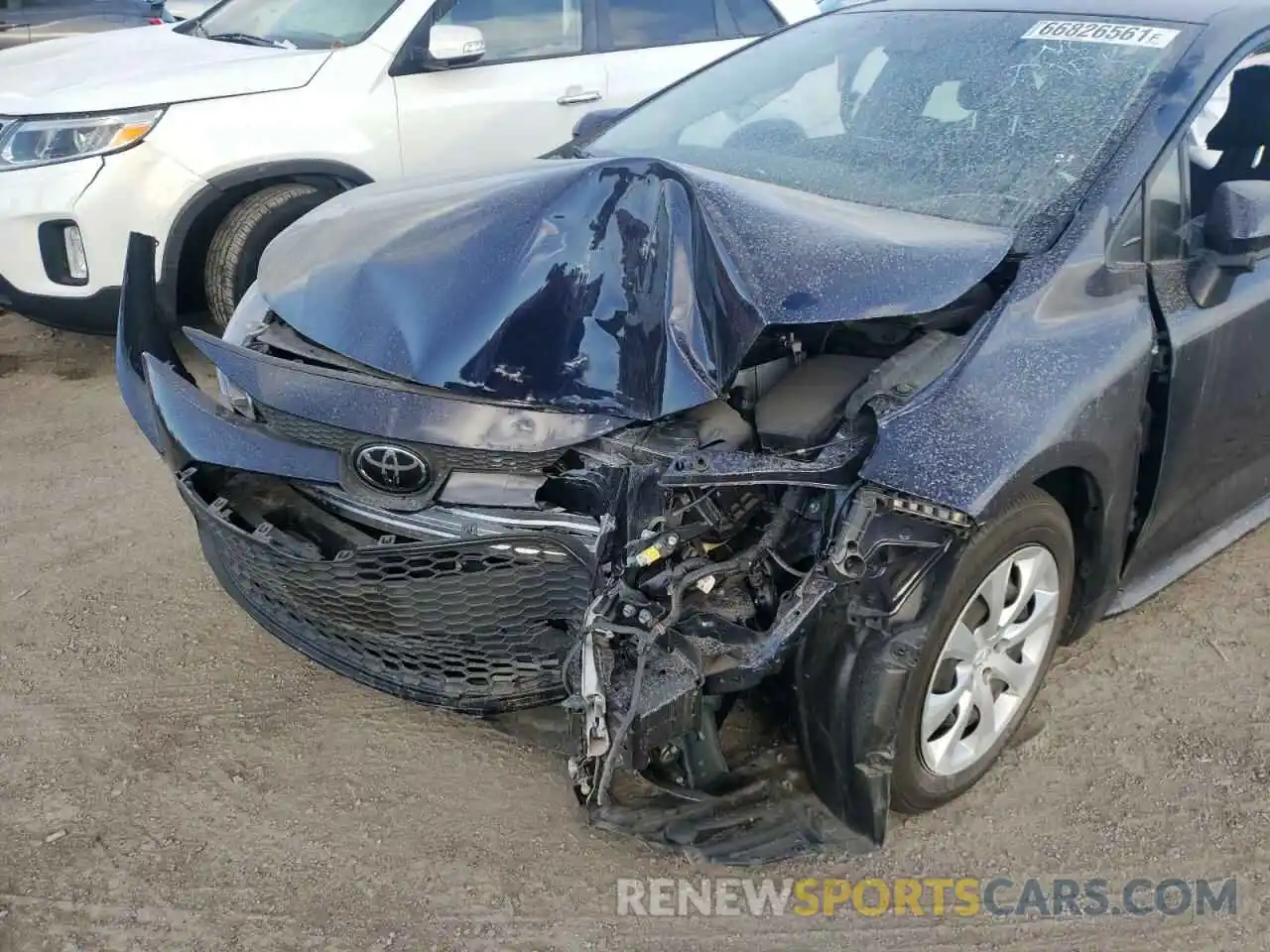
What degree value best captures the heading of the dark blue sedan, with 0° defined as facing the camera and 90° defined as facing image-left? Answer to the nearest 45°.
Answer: approximately 45°

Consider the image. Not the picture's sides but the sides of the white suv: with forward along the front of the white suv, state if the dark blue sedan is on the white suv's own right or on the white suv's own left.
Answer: on the white suv's own left

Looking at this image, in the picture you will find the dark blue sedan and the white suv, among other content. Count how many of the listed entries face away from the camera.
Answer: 0

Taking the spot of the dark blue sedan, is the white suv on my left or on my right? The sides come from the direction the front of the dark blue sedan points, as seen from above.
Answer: on my right

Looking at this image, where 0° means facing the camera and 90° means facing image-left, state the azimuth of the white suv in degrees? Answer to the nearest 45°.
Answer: approximately 45°

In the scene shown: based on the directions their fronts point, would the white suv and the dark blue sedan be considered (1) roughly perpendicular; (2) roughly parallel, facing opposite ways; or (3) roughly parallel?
roughly parallel
